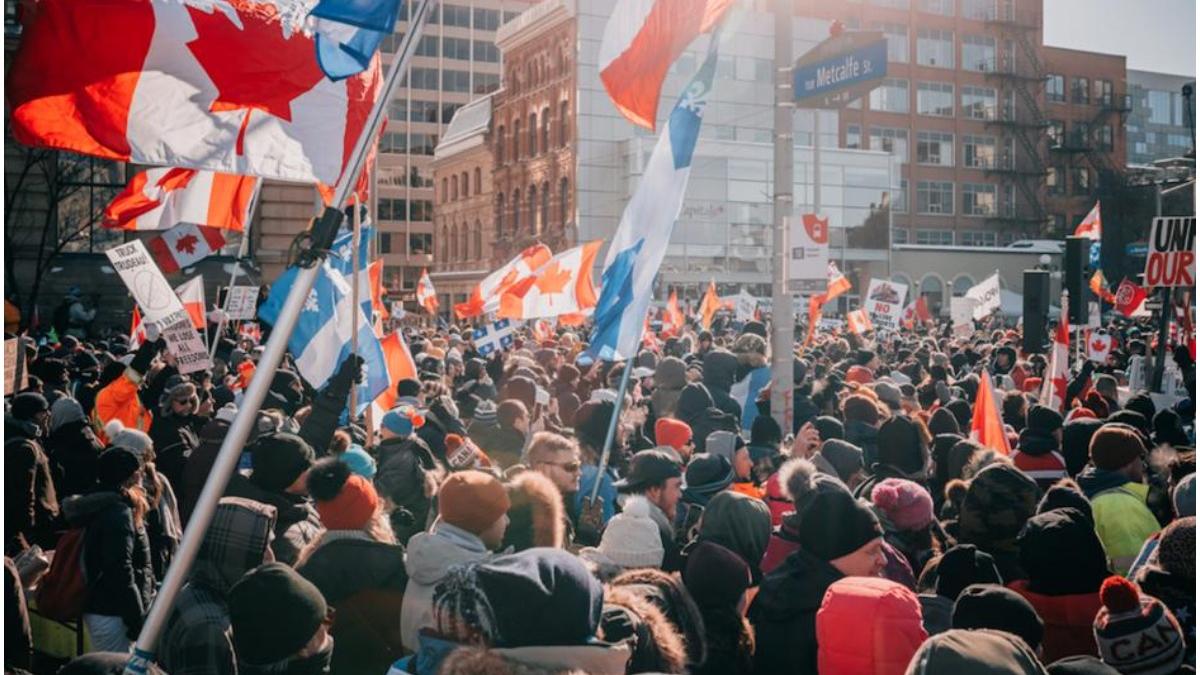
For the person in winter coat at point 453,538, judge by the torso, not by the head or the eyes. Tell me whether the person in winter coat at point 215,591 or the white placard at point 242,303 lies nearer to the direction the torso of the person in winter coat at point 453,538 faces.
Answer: the white placard

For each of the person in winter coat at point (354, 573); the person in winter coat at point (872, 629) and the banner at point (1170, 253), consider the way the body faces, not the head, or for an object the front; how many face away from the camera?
2

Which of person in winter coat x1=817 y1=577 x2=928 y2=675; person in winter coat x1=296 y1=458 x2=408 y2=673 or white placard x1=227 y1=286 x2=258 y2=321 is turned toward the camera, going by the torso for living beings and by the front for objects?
the white placard

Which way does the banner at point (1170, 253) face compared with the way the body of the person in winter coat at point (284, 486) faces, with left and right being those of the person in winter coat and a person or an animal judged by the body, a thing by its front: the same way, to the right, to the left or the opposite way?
the opposite way

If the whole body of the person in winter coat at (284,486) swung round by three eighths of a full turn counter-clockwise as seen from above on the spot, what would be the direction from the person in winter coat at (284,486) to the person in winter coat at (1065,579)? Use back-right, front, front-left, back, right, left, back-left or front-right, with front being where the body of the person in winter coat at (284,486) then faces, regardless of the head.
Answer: back-left

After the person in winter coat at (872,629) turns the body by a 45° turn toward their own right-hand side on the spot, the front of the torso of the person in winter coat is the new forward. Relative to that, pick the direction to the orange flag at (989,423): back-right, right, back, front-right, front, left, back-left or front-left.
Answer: front-left

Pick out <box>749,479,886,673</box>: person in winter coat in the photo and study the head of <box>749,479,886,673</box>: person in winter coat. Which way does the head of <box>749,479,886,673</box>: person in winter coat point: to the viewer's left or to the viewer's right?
to the viewer's right

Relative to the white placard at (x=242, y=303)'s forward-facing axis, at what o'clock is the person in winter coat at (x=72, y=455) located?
The person in winter coat is roughly at 12 o'clock from the white placard.

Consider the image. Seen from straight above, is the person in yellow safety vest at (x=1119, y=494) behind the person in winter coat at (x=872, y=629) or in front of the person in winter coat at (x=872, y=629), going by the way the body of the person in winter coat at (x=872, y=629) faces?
in front

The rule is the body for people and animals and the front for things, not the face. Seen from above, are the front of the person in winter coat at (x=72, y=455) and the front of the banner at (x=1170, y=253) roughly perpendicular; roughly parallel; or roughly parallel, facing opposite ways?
roughly parallel, facing opposite ways

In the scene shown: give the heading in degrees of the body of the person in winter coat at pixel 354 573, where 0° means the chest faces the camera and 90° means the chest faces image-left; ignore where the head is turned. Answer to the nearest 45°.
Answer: approximately 180°

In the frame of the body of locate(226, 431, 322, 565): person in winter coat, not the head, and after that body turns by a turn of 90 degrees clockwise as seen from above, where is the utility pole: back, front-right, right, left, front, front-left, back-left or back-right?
left

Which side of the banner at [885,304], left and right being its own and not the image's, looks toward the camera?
front

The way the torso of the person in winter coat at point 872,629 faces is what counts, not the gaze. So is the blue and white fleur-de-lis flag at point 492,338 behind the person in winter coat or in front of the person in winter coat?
in front

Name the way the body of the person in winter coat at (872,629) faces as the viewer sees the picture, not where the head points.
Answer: away from the camera

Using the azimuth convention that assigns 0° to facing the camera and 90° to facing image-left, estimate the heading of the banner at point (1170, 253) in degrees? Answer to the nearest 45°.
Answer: approximately 0°
